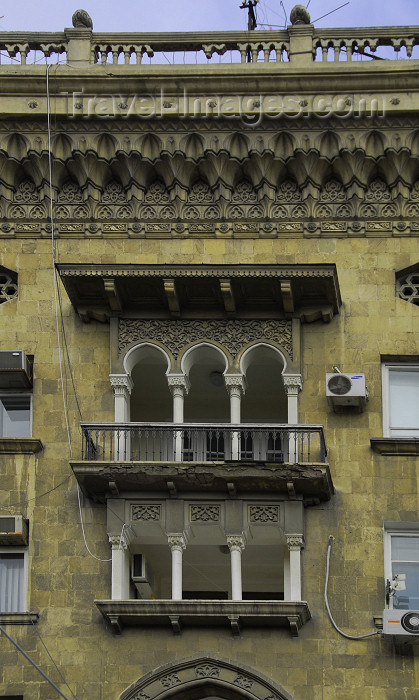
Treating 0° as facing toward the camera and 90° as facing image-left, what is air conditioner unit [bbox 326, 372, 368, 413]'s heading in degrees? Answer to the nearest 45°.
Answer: approximately 0°

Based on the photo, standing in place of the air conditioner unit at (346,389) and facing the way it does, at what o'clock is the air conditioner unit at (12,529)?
the air conditioner unit at (12,529) is roughly at 3 o'clock from the air conditioner unit at (346,389).

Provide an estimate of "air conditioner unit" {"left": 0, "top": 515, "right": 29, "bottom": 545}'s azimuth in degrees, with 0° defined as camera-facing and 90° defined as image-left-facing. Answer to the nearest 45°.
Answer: approximately 0°

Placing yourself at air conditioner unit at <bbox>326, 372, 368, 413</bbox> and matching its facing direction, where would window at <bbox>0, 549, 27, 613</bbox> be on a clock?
The window is roughly at 3 o'clock from the air conditioner unit.

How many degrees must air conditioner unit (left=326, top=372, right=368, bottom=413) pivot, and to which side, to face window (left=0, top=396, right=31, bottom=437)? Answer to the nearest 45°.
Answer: approximately 90° to its right
